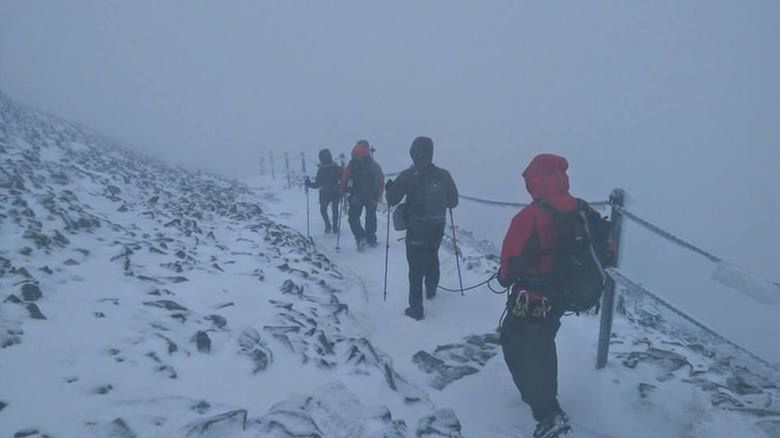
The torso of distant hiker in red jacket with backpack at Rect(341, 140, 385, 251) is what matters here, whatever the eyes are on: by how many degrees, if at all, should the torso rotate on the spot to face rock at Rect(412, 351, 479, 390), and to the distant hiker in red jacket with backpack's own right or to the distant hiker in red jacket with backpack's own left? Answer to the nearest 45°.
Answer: approximately 180°

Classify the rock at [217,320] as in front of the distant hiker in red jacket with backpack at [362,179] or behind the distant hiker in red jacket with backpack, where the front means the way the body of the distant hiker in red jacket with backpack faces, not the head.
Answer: behind

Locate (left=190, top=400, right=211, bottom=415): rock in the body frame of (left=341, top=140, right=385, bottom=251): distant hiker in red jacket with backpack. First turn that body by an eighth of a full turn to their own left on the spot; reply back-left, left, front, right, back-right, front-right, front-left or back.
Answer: back-left

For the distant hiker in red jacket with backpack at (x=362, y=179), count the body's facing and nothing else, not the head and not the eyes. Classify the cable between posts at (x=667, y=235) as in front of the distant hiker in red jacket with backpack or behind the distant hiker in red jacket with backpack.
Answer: behind

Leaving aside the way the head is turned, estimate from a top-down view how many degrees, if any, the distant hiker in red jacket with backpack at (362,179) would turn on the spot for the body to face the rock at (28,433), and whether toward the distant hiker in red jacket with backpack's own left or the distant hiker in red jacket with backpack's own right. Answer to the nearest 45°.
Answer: approximately 180°

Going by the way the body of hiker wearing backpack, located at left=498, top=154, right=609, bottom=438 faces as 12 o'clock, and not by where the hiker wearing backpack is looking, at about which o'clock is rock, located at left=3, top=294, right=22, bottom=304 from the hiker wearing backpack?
The rock is roughly at 10 o'clock from the hiker wearing backpack.

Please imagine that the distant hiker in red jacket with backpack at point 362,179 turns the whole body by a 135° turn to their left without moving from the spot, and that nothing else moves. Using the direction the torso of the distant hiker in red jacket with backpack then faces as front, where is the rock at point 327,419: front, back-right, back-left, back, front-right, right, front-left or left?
front-left

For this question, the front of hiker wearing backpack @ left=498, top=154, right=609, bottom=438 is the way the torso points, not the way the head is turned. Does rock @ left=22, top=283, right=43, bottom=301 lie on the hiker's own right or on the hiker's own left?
on the hiker's own left

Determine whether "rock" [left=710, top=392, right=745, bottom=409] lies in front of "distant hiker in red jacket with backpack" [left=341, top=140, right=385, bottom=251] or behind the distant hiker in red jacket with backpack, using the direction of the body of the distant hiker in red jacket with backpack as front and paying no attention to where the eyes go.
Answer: behind

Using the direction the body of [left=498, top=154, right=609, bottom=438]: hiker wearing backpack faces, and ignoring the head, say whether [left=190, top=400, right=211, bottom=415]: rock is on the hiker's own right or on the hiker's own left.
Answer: on the hiker's own left

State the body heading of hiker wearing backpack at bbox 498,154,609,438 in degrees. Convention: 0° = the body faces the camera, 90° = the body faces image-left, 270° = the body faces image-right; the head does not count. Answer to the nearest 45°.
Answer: approximately 135°

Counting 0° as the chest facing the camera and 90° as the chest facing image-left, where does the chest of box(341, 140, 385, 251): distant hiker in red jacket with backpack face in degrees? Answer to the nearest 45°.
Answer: approximately 180°

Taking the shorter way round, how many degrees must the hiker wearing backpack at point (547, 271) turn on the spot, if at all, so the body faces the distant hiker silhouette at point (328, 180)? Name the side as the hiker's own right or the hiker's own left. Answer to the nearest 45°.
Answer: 0° — they already face them
